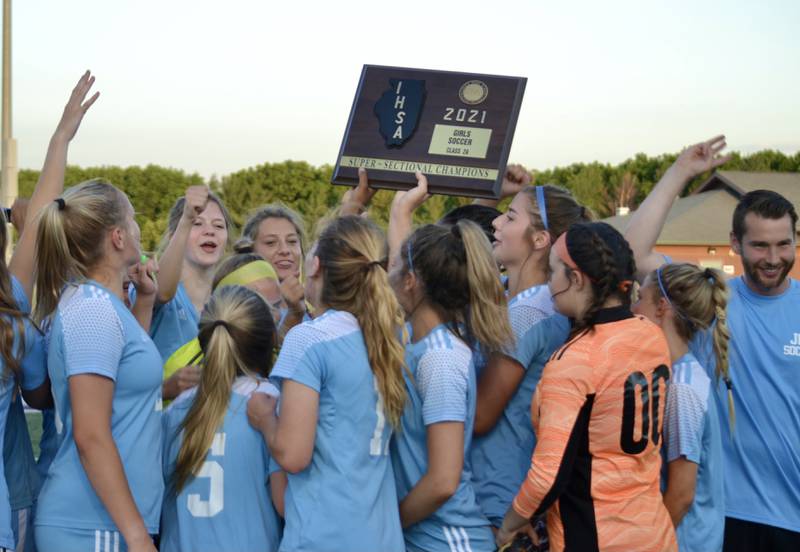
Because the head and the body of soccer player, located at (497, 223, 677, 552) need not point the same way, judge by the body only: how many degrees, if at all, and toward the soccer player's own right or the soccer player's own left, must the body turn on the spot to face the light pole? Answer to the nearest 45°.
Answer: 0° — they already face it

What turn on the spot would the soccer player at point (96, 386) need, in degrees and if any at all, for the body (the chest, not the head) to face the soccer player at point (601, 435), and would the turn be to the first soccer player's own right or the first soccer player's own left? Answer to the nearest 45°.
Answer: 0° — they already face them

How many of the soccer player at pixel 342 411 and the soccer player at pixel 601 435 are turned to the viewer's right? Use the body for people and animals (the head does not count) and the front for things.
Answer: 0

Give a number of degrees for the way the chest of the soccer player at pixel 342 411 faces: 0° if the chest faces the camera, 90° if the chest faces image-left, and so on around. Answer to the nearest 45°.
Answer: approximately 135°

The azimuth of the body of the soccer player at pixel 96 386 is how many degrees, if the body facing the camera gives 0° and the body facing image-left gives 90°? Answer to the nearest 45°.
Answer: approximately 270°

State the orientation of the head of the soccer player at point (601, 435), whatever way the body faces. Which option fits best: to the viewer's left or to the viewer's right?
to the viewer's left

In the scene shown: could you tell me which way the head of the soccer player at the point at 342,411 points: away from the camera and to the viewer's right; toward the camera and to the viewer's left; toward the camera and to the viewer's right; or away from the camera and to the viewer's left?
away from the camera and to the viewer's left

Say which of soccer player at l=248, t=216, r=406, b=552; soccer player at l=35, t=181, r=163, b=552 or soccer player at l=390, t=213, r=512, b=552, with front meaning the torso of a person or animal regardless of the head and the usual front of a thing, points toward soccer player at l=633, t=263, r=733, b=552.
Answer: soccer player at l=35, t=181, r=163, b=552

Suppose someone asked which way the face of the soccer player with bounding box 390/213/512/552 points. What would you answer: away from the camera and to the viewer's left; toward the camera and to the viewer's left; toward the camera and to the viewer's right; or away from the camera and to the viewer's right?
away from the camera and to the viewer's left
